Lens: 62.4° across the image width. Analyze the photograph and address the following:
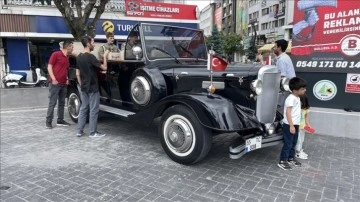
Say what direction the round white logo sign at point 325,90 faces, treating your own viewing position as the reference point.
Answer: facing the viewer

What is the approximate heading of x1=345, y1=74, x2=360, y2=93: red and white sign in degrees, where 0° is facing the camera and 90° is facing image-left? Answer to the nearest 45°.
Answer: approximately 0°

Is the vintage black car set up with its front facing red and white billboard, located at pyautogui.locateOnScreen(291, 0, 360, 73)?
no

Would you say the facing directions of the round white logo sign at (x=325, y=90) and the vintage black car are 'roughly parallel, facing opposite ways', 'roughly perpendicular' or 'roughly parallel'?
roughly perpendicular

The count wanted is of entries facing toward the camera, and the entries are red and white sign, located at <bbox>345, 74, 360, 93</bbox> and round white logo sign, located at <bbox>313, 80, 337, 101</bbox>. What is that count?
2

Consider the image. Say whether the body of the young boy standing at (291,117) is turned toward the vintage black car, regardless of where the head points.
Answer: no

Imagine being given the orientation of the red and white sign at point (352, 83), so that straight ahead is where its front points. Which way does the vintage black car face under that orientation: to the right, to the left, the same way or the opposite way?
to the left

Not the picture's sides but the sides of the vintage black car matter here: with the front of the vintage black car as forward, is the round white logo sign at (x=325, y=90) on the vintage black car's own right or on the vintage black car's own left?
on the vintage black car's own left

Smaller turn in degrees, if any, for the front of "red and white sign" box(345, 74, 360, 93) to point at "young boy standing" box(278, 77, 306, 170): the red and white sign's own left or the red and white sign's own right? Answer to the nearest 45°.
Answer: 0° — it already faces them

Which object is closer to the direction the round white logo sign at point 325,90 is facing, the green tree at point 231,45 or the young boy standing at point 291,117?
the young boy standing

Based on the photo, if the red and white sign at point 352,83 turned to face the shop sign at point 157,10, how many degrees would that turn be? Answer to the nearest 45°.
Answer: approximately 135° to its right

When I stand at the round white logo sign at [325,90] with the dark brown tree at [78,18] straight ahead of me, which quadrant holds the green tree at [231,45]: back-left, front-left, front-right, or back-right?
front-right

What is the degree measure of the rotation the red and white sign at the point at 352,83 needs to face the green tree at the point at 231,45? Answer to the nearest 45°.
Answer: approximately 135° to its right

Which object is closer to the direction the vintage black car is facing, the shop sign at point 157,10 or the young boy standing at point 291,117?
the young boy standing

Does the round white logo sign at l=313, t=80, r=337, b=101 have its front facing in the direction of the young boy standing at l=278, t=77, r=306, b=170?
yes
